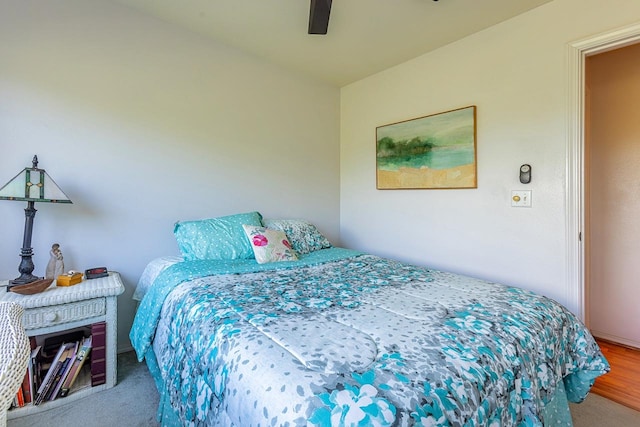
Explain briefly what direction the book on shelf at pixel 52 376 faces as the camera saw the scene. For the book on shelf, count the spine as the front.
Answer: facing the viewer

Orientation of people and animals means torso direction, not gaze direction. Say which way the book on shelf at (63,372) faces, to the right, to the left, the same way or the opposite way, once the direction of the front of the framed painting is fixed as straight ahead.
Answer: to the left

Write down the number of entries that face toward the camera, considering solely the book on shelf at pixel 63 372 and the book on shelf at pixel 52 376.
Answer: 2

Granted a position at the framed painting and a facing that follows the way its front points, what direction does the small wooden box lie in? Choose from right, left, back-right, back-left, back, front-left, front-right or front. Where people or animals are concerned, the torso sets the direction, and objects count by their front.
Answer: front

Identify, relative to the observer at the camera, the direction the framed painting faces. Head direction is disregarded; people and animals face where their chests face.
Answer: facing the viewer and to the left of the viewer

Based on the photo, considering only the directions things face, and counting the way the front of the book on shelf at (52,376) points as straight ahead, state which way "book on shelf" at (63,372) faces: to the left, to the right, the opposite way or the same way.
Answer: the same way

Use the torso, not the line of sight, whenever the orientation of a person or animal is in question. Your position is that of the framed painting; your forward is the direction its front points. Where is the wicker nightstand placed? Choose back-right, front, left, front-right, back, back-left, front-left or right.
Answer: front

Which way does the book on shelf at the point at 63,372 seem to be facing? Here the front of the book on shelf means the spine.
toward the camera
